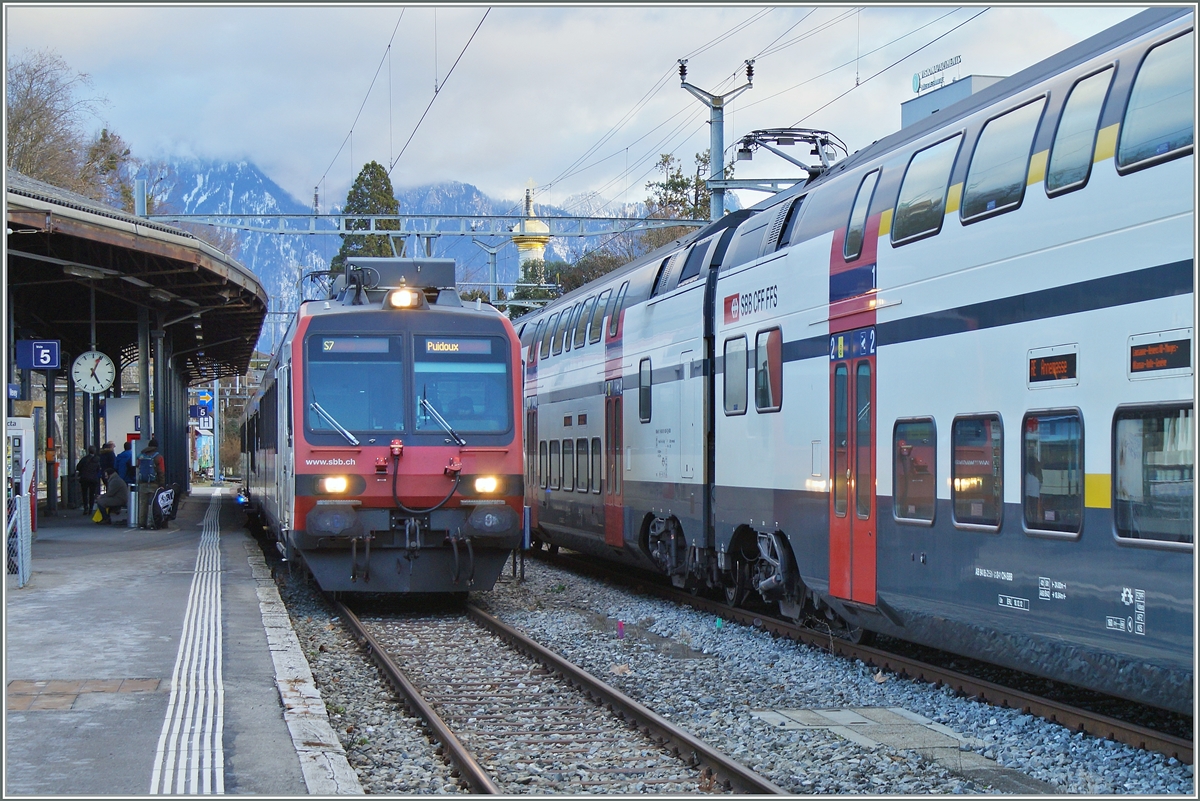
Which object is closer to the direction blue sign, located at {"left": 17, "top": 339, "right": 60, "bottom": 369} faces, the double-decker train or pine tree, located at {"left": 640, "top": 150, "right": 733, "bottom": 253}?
the double-decker train

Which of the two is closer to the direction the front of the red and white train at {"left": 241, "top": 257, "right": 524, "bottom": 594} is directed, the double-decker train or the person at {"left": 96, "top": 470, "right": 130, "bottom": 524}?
the double-decker train

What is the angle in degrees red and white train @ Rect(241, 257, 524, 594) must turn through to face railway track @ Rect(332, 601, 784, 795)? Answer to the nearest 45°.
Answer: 0° — it already faces it

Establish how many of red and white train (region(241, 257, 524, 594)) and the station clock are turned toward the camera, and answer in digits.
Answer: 2

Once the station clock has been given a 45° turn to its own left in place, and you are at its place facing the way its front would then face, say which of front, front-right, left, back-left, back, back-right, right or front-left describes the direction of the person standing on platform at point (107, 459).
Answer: back-left

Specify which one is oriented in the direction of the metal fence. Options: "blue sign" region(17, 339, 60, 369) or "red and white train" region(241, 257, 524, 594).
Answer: the blue sign

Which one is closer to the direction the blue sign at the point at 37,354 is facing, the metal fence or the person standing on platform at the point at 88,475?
the metal fence

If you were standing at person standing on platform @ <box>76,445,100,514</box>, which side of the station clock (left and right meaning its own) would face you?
back
